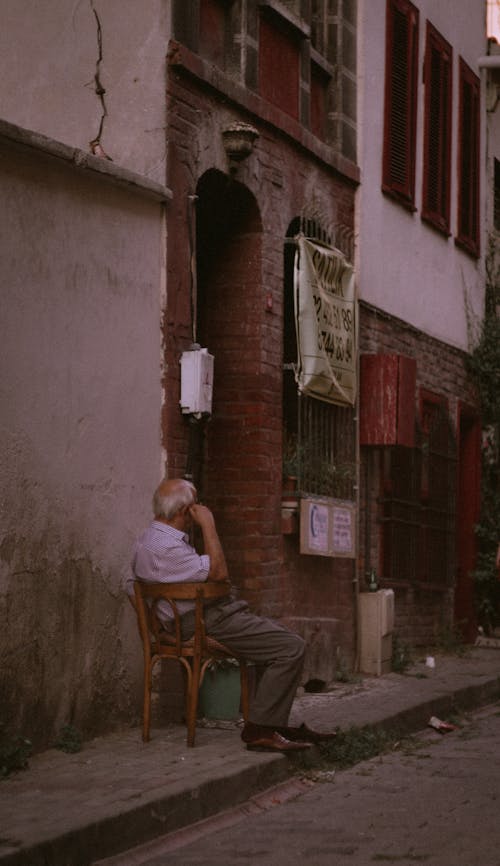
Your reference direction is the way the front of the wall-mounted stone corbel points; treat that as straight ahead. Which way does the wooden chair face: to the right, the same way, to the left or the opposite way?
to the left

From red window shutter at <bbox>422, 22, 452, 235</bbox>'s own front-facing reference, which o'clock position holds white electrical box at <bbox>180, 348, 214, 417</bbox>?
The white electrical box is roughly at 2 o'clock from the red window shutter.

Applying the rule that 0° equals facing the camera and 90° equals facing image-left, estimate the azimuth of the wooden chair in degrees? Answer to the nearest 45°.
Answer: approximately 225°

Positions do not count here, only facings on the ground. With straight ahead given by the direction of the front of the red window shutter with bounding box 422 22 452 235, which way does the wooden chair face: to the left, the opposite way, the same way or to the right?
to the left

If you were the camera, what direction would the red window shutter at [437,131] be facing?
facing the viewer and to the right of the viewer
